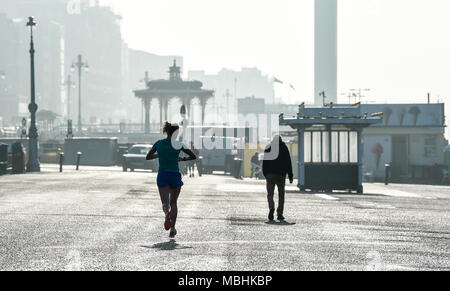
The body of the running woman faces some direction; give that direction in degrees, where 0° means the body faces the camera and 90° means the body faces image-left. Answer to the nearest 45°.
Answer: approximately 180°

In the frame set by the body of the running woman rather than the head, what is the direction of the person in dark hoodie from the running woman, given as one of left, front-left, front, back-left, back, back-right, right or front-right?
front-right
